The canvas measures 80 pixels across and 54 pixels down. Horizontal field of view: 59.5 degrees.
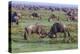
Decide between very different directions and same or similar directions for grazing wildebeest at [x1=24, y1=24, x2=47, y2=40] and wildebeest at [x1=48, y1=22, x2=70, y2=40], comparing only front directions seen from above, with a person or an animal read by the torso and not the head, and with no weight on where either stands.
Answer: very different directions

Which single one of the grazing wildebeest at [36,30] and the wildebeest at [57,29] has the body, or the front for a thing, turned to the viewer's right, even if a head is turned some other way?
the grazing wildebeest

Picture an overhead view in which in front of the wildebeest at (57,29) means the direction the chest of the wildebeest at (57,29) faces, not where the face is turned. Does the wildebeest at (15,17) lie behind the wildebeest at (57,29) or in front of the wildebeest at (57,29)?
in front

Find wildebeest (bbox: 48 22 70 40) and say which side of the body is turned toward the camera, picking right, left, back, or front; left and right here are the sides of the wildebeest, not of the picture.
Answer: left

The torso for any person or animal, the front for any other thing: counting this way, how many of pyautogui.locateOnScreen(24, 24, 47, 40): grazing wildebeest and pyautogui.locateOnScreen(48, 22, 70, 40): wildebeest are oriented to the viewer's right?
1

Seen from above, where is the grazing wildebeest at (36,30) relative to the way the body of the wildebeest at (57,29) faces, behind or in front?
in front

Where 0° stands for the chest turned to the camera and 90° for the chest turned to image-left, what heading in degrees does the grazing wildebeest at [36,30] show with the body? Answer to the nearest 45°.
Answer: approximately 270°

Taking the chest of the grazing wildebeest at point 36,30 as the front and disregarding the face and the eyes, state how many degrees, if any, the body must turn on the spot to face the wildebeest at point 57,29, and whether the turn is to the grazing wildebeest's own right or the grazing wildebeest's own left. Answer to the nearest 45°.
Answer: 0° — it already faces it
